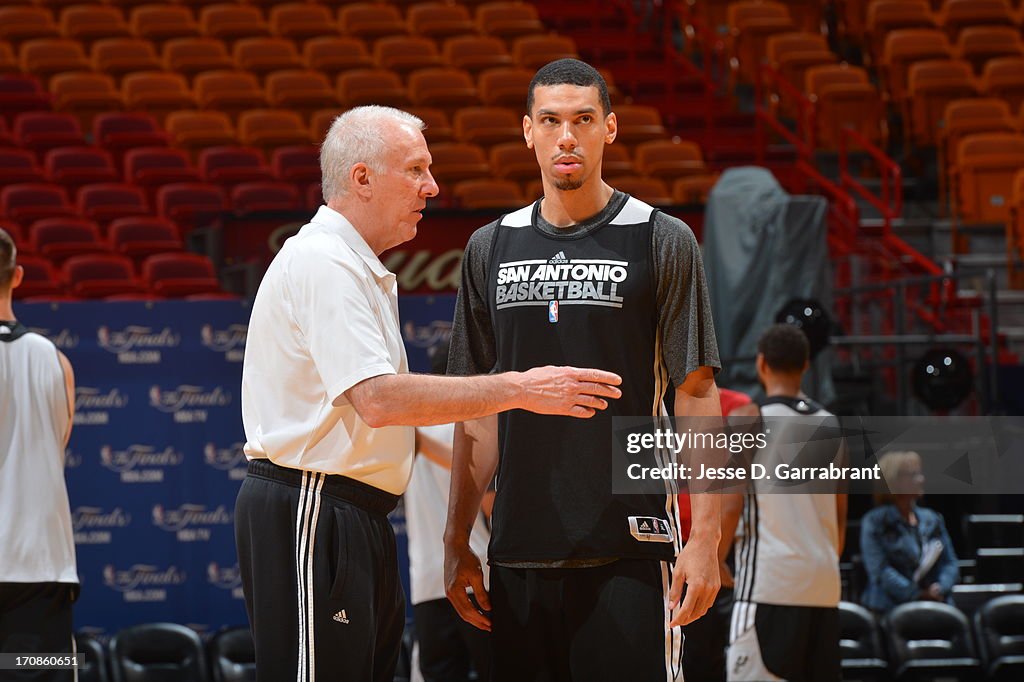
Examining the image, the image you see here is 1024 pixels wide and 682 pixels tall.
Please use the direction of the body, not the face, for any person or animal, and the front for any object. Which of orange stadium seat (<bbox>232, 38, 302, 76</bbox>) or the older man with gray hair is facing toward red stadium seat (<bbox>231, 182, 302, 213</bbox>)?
orange stadium seat (<bbox>232, 38, 302, 76</bbox>)

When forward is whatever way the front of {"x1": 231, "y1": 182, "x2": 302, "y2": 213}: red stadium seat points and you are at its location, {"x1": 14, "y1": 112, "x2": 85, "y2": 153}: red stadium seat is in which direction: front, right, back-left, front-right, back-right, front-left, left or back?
back-right

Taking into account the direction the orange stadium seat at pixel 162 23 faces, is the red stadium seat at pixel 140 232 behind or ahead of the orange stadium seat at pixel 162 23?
ahead

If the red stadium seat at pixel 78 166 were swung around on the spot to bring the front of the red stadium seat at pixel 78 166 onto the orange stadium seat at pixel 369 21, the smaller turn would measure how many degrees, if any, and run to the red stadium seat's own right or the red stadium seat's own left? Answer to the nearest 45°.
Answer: approximately 135° to the red stadium seat's own left

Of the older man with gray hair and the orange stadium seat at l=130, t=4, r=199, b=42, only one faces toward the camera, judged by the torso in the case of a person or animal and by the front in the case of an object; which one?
the orange stadium seat

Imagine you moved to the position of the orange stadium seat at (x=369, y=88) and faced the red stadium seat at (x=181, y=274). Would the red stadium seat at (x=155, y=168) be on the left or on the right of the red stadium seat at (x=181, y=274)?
right

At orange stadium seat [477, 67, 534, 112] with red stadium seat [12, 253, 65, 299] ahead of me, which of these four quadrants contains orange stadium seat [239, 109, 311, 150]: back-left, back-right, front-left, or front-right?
front-right

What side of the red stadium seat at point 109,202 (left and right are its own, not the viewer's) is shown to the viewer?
front

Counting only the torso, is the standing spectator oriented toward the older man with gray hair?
no

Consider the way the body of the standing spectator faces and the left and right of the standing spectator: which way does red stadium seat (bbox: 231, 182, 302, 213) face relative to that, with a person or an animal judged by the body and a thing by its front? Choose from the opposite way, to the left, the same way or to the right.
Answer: the same way

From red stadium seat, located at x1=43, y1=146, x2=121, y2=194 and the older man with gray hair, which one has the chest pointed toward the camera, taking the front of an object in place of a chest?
the red stadium seat

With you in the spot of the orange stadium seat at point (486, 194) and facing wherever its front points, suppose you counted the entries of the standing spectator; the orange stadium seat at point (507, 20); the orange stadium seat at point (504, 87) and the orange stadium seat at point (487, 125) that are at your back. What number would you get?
3

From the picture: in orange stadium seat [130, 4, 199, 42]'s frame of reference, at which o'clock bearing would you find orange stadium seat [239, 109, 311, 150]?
orange stadium seat [239, 109, 311, 150] is roughly at 11 o'clock from orange stadium seat [130, 4, 199, 42].

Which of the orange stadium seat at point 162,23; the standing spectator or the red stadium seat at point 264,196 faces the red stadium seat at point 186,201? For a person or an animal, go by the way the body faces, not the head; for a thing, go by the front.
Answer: the orange stadium seat at point 162,23

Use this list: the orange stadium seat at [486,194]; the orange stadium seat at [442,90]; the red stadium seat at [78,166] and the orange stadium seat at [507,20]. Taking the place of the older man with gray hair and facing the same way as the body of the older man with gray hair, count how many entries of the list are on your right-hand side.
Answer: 0

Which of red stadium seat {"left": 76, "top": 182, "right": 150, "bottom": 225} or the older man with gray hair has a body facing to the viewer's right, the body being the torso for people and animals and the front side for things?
the older man with gray hair

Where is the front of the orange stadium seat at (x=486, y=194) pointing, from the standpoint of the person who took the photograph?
facing the viewer

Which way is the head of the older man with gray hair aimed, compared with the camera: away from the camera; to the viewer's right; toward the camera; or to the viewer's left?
to the viewer's right

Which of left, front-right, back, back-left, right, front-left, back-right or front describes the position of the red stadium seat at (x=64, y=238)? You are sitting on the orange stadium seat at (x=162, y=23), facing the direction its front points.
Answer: front

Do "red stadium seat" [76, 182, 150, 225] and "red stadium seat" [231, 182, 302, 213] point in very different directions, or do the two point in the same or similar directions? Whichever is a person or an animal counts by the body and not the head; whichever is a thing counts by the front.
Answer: same or similar directions

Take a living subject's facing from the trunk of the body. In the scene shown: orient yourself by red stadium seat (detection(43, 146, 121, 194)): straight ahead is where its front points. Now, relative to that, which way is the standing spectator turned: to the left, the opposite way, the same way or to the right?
the same way

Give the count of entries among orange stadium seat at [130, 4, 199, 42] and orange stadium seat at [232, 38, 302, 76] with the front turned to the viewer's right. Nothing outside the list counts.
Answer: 0
